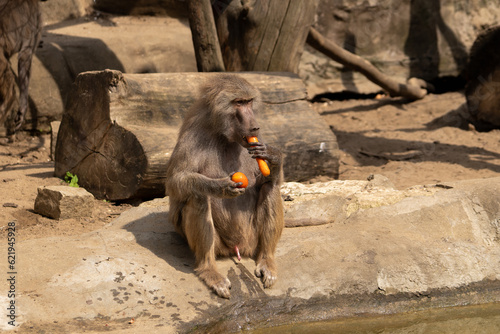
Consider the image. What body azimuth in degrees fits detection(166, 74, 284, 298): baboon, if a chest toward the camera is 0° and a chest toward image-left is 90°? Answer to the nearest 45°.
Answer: approximately 315°

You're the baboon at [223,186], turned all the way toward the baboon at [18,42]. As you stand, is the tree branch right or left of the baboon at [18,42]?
right

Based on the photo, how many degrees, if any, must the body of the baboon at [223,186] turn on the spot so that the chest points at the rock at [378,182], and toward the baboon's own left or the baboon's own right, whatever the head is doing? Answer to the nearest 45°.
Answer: approximately 90° to the baboon's own left

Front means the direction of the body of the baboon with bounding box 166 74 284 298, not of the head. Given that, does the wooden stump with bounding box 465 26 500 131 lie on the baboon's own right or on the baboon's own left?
on the baboon's own left

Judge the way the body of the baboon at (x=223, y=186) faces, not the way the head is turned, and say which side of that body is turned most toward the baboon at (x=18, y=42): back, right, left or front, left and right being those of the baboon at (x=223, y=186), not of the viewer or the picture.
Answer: back

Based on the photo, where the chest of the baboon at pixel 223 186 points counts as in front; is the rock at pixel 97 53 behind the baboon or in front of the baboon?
behind
